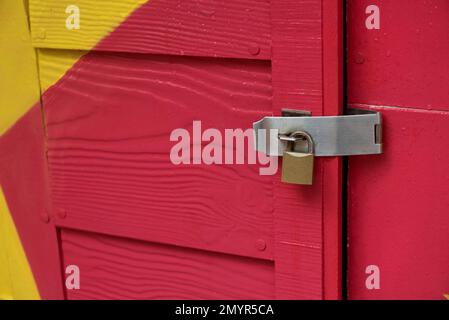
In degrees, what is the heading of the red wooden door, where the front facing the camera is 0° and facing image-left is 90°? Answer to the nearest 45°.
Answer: approximately 0°
